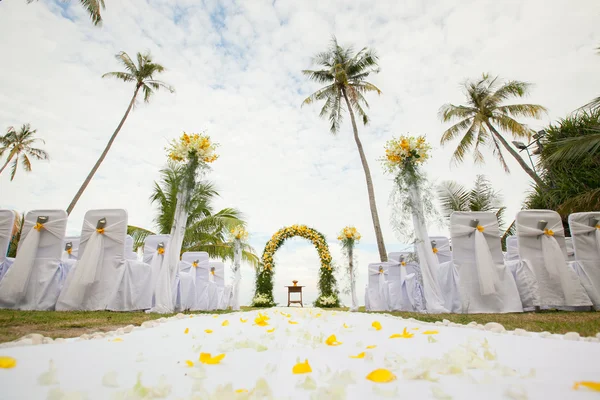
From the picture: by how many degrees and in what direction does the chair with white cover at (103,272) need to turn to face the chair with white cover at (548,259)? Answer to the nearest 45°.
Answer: approximately 90° to its right

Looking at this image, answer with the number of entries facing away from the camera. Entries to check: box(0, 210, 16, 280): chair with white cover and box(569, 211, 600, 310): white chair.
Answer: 2

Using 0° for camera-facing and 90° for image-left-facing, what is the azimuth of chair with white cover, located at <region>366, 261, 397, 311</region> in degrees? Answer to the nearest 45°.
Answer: approximately 180°

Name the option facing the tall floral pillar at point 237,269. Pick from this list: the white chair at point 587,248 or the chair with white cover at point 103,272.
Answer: the chair with white cover

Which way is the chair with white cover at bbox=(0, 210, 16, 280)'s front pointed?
away from the camera

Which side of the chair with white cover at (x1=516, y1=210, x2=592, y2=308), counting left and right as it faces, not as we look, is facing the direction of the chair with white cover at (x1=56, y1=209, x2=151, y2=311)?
left

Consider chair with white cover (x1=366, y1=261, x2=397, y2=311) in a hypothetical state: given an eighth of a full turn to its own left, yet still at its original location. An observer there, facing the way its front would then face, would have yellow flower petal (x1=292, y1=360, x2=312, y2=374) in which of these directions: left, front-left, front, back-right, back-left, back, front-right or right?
back-left

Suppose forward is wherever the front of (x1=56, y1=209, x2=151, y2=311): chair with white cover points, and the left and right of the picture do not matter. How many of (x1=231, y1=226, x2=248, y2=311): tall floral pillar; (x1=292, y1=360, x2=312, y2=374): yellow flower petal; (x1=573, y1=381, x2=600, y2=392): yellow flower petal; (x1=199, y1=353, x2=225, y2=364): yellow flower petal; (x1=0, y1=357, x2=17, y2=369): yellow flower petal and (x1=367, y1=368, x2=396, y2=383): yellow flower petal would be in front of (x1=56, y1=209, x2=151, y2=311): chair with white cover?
1

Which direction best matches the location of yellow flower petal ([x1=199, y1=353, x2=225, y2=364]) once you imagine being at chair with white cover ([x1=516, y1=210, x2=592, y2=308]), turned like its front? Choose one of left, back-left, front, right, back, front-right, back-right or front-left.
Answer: back-left

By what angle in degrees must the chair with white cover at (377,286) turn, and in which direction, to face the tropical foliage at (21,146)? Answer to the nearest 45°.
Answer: approximately 90° to its left

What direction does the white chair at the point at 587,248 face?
away from the camera

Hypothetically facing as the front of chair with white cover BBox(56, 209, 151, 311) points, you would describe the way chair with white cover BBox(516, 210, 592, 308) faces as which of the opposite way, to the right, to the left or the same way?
the same way

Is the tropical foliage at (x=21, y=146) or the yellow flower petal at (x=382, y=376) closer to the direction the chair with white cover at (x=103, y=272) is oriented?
the tropical foliage

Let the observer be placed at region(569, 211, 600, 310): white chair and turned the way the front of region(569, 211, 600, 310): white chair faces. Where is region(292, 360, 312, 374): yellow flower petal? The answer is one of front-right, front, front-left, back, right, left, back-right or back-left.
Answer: back

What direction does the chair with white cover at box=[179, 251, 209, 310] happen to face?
away from the camera

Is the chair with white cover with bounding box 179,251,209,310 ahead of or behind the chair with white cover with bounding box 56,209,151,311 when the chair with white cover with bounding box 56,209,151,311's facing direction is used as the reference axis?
ahead

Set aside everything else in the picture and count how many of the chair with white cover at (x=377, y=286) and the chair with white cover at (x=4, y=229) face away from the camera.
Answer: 2

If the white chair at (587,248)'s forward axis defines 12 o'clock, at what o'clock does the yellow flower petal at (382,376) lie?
The yellow flower petal is roughly at 6 o'clock from the white chair.

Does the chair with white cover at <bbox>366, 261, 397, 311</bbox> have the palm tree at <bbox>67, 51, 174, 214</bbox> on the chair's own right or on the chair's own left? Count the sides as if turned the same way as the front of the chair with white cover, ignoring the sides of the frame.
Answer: on the chair's own left

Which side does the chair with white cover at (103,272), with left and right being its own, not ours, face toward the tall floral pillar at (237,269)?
front
